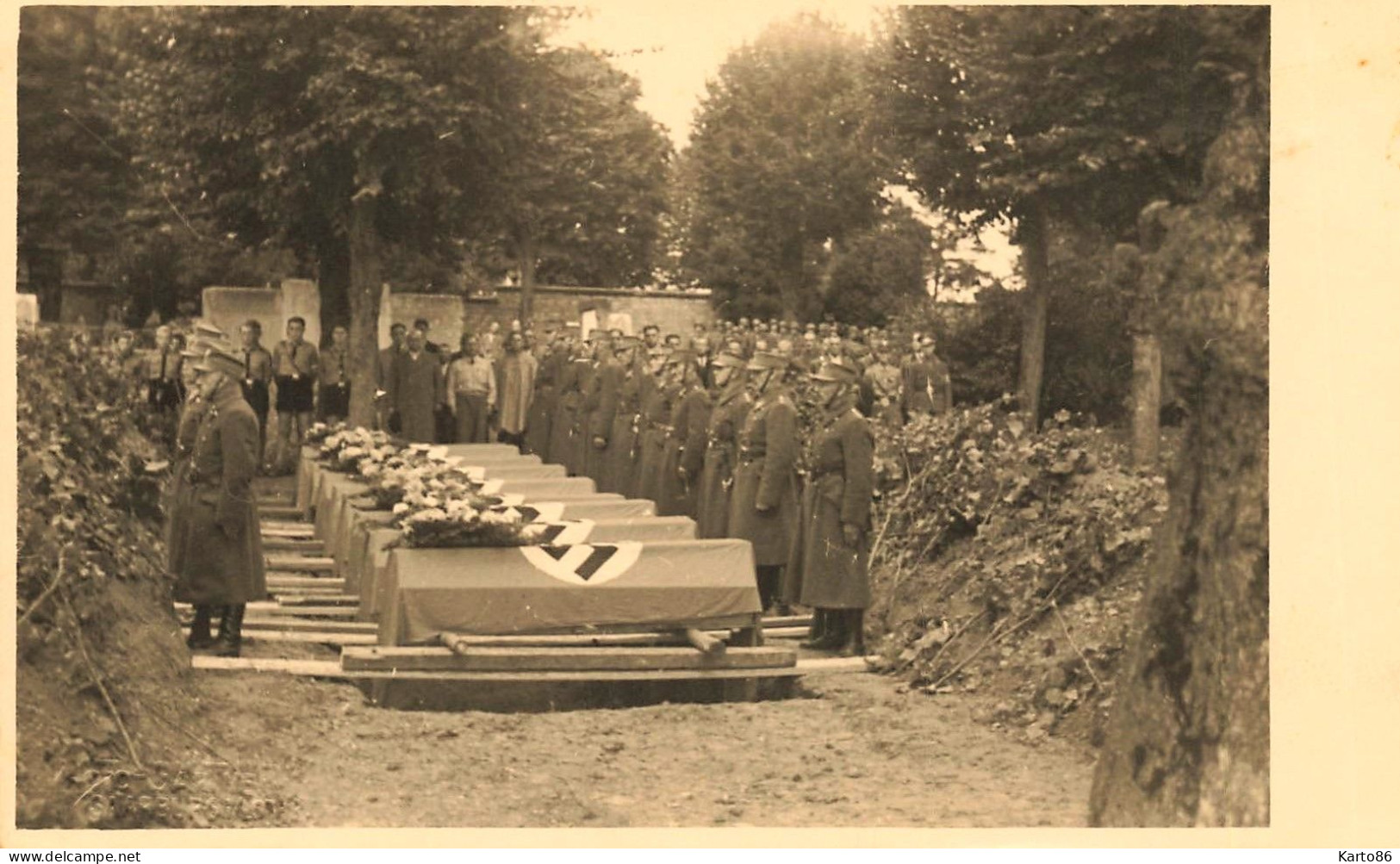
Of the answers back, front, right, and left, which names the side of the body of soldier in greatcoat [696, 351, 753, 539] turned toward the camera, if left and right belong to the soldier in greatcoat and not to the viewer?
left

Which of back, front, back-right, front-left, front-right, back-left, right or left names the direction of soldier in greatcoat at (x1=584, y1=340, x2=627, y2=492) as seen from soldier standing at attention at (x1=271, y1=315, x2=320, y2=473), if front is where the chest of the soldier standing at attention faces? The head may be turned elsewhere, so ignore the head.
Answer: front-left

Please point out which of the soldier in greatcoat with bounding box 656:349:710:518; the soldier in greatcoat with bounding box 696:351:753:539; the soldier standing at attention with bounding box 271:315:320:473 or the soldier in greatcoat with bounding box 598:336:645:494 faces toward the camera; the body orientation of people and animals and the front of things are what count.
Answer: the soldier standing at attention

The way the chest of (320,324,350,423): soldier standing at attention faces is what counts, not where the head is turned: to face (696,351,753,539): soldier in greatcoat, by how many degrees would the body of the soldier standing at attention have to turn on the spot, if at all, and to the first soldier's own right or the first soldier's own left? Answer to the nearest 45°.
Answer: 0° — they already face them

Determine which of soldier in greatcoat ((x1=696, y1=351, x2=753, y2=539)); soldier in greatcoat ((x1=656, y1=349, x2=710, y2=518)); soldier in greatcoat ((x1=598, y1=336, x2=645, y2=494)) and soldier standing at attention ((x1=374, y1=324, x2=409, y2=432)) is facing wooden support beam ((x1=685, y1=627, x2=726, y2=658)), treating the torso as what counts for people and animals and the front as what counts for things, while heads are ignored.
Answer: the soldier standing at attention

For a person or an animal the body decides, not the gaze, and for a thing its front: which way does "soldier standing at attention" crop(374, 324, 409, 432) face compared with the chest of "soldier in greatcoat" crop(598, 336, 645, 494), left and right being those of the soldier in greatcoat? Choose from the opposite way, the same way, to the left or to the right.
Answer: to the left

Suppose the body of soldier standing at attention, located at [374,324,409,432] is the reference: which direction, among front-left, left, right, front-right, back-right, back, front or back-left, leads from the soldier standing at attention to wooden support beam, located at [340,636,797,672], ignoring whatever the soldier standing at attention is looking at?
front

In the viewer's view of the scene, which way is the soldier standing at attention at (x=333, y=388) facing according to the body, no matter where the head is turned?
toward the camera

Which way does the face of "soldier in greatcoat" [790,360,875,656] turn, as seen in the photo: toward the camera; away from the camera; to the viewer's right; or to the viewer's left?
to the viewer's left

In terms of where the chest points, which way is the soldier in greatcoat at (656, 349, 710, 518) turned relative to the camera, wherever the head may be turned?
to the viewer's left

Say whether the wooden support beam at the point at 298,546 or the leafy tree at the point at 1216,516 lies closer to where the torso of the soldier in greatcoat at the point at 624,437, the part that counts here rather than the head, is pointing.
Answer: the wooden support beam

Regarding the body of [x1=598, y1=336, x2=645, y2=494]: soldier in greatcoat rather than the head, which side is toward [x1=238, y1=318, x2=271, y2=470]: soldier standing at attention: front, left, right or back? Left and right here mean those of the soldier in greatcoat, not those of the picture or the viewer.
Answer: front

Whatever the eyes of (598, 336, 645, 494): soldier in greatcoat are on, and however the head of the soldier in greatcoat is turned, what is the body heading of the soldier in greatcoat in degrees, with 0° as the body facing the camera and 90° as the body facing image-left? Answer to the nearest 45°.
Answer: approximately 90°

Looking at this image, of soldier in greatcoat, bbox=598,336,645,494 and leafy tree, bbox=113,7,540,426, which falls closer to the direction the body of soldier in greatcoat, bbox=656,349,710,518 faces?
the leafy tree

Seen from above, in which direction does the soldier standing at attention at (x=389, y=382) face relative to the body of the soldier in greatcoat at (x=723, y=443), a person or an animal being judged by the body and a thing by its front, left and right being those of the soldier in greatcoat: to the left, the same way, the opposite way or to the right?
to the left

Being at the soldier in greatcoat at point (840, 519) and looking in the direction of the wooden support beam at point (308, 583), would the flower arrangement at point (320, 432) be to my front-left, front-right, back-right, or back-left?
front-right
